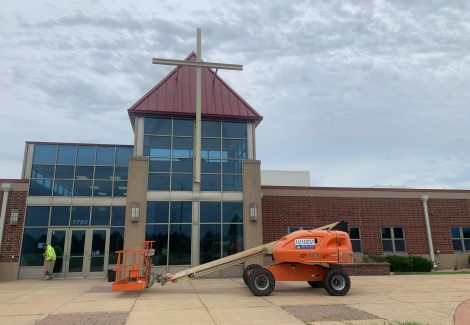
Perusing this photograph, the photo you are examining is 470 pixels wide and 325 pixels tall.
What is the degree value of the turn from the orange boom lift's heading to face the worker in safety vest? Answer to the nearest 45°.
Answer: approximately 45° to its right

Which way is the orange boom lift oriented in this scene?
to the viewer's left
